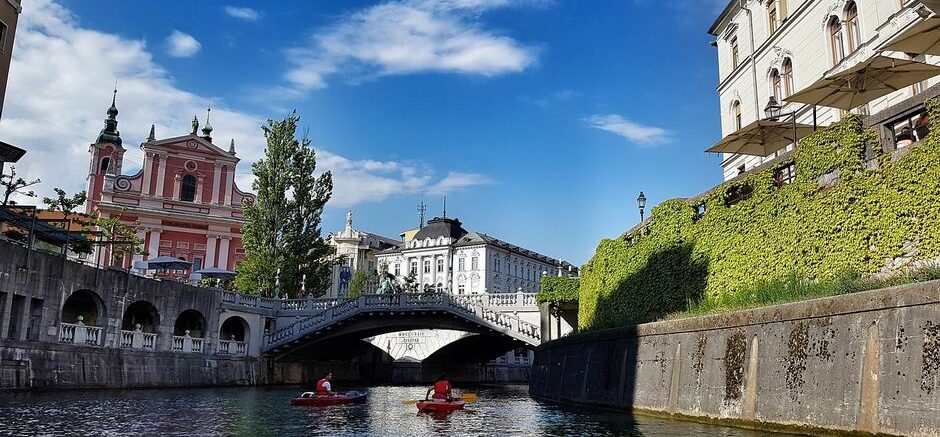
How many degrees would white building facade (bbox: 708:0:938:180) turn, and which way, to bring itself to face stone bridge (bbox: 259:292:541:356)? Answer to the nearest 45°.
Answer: approximately 45° to its right

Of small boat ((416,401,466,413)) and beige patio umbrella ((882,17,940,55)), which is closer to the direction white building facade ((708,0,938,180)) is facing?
the small boat

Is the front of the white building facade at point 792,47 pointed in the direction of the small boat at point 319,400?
yes

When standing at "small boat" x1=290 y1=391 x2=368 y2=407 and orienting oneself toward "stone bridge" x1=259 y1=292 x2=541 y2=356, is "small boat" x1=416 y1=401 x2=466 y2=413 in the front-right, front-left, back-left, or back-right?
back-right

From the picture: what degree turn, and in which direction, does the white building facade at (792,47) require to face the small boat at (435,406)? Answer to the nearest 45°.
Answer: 0° — it already faces it

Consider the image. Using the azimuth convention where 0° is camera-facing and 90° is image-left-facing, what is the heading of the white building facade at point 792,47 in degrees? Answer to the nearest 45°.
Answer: approximately 45°

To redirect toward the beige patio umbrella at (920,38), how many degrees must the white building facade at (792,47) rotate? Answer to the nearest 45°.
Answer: approximately 45° to its left
